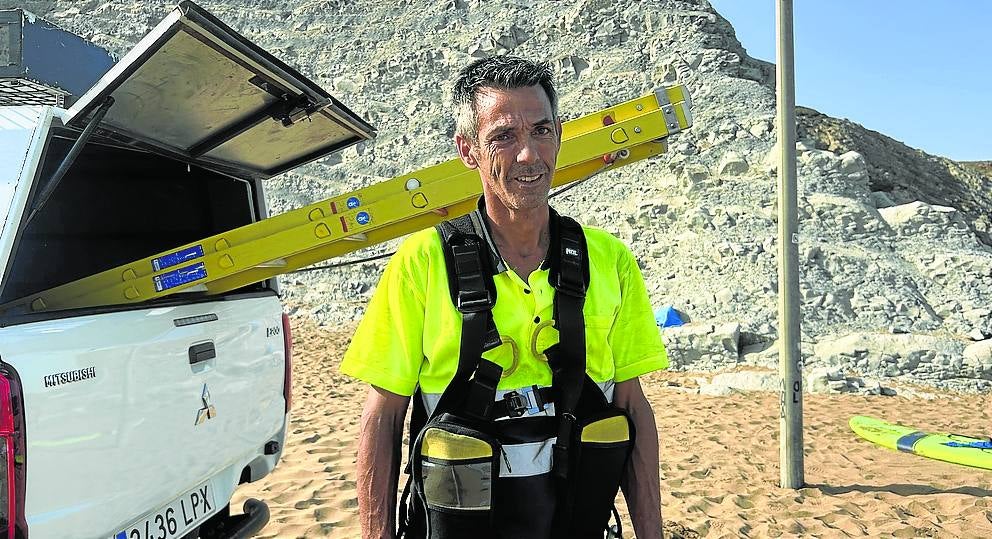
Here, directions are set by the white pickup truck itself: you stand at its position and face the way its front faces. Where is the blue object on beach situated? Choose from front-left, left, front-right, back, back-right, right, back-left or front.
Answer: right

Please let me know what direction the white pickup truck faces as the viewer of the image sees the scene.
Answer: facing away from the viewer and to the left of the viewer

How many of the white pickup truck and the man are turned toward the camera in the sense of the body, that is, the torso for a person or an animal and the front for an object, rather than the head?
1

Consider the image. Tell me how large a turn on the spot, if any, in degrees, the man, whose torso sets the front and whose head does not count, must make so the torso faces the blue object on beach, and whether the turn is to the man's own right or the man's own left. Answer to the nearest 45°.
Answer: approximately 180°

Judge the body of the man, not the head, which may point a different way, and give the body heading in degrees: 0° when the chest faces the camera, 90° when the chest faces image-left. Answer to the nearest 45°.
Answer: approximately 0°

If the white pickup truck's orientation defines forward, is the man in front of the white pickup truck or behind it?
behind

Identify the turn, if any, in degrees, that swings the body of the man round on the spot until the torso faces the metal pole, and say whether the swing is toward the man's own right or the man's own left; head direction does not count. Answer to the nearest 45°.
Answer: approximately 135° to the man's own left

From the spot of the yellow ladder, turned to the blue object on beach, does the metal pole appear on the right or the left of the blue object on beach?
right

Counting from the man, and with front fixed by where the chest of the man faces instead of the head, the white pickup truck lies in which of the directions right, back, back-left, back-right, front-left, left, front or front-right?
back-right
